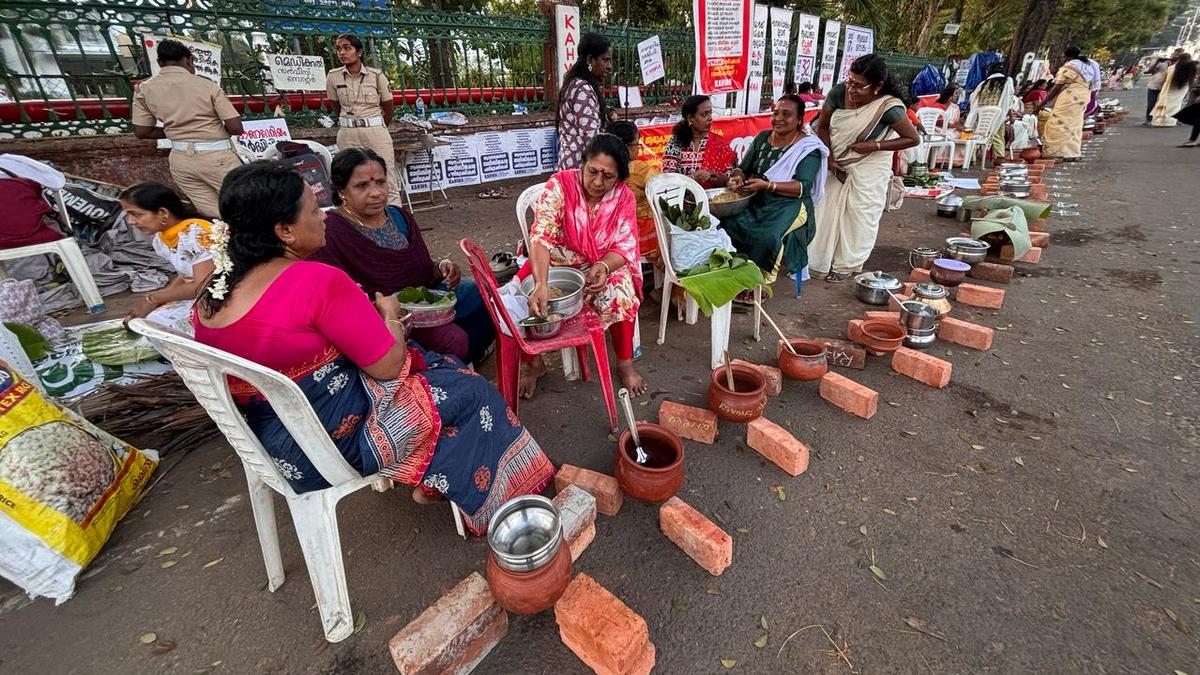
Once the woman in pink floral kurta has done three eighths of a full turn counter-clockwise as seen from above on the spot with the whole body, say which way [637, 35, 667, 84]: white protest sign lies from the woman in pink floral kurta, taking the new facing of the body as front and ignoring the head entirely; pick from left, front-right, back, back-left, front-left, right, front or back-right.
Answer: front-left

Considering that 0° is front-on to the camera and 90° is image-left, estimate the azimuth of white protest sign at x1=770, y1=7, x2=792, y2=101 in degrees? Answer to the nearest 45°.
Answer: approximately 0°

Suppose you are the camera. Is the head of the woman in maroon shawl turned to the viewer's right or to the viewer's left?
to the viewer's right

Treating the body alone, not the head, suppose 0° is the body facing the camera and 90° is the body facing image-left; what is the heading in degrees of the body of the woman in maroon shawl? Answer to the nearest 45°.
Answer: approximately 315°

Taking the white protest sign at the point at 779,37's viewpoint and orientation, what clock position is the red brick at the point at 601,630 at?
The red brick is roughly at 12 o'clock from the white protest sign.

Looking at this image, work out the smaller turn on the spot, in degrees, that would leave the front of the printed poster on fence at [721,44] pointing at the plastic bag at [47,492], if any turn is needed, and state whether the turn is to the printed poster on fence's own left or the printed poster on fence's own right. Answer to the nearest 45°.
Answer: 0° — it already faces it

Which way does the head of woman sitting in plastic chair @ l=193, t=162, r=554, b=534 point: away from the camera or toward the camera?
away from the camera

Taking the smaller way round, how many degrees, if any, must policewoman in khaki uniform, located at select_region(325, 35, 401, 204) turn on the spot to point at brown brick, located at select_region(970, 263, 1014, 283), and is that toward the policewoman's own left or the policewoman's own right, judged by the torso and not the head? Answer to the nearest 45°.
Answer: approximately 45° to the policewoman's own left

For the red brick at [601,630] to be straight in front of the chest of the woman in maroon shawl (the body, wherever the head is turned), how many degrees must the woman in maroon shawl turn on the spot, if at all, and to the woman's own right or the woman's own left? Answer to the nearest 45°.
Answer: approximately 45° to the woman's own right

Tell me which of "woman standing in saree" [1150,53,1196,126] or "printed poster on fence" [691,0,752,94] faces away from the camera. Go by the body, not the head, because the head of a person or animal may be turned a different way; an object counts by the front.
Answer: the woman standing in saree

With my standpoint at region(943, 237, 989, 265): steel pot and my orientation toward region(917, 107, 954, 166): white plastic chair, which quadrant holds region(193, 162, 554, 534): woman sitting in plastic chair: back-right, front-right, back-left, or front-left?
back-left
